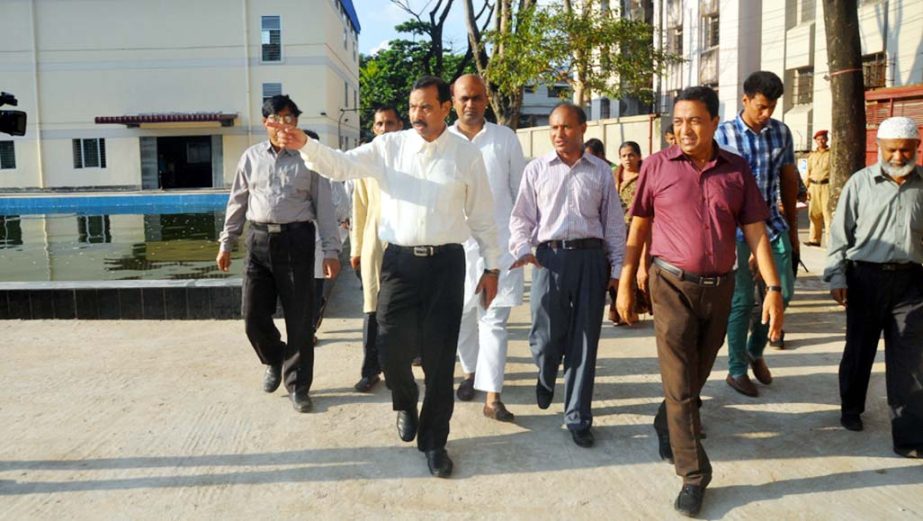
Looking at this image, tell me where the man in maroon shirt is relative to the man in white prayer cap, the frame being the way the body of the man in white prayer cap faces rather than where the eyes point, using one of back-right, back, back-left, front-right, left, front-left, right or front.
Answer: front-right

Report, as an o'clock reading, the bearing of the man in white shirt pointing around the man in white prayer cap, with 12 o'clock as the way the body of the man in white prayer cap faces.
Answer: The man in white shirt pointing is roughly at 2 o'clock from the man in white prayer cap.

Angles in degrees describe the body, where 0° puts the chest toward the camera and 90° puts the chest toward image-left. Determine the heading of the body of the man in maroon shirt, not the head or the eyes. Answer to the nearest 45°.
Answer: approximately 0°

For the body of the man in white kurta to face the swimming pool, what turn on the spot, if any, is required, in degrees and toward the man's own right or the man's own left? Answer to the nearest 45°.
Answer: approximately 135° to the man's own right

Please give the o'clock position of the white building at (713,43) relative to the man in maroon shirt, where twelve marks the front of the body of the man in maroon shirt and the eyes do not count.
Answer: The white building is roughly at 6 o'clock from the man in maroon shirt.

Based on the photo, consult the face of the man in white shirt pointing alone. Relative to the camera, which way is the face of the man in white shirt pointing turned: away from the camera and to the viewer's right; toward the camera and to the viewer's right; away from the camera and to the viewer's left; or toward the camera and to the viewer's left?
toward the camera and to the viewer's left

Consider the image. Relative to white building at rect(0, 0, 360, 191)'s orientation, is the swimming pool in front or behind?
in front

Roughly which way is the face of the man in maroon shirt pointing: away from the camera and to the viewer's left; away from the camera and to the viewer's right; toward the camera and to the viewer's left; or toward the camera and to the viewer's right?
toward the camera and to the viewer's left

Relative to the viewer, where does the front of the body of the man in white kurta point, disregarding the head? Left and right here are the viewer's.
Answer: facing the viewer

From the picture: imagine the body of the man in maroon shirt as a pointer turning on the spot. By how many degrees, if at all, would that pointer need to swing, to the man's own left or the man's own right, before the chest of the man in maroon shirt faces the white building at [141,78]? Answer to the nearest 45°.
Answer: approximately 135° to the man's own right

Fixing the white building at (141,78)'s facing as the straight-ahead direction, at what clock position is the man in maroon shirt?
The man in maroon shirt is roughly at 12 o'clock from the white building.

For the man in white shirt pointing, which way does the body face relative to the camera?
toward the camera

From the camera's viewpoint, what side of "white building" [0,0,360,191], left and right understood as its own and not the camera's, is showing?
front
